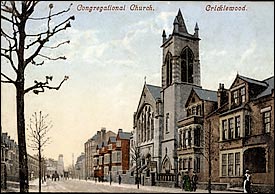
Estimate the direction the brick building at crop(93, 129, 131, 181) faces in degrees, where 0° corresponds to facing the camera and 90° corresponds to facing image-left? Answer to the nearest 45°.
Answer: approximately 45°

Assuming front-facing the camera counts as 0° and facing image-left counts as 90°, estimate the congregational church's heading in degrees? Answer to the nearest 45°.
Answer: approximately 45°

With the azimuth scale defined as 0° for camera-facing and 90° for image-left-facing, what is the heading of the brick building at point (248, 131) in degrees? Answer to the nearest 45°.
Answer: approximately 45°
